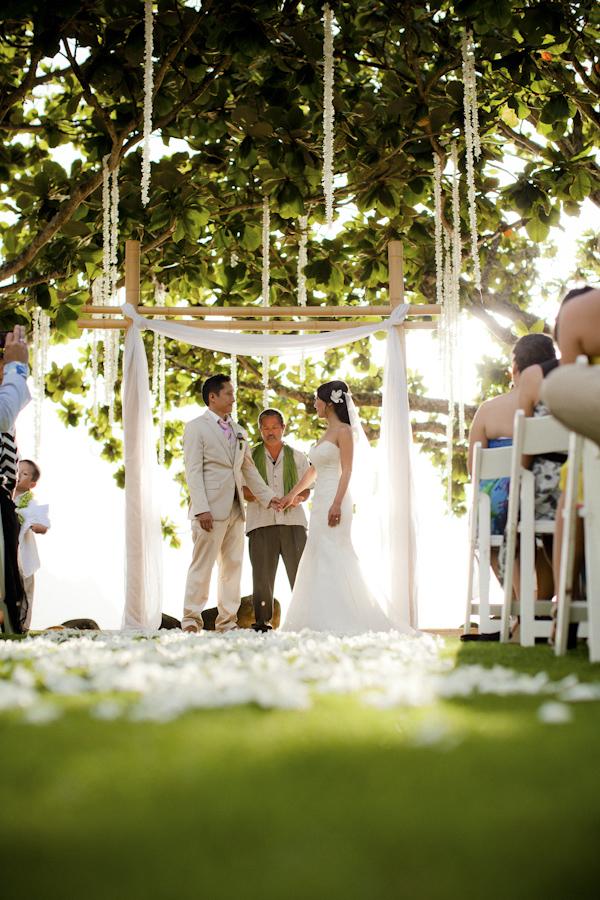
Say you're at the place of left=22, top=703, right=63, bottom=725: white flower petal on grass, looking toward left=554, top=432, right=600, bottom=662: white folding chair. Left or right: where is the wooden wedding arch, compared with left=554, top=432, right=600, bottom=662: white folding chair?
left

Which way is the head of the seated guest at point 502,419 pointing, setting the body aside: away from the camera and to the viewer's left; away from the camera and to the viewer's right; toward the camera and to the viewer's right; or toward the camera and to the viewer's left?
away from the camera and to the viewer's left

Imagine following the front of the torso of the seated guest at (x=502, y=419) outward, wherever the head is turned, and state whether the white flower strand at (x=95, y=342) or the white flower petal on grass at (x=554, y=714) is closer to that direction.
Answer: the white flower strand

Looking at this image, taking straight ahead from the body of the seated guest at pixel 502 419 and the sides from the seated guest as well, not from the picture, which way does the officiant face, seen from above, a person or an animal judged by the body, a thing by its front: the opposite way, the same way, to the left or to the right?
the opposite way

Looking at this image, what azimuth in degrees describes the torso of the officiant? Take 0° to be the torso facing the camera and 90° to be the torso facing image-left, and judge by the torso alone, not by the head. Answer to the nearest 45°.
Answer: approximately 0°

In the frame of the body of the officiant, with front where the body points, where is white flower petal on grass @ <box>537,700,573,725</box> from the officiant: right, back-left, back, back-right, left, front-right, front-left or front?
front

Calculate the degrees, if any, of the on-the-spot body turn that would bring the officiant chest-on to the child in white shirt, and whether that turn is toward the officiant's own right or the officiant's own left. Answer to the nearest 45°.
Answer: approximately 90° to the officiant's own right

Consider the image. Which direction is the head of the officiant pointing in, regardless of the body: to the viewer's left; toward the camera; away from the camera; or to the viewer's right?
toward the camera

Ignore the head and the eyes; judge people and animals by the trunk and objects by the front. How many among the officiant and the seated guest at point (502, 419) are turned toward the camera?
1

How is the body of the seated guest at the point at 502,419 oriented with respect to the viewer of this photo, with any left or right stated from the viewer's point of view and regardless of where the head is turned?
facing away from the viewer

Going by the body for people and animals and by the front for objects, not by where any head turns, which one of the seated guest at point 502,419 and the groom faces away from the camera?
the seated guest

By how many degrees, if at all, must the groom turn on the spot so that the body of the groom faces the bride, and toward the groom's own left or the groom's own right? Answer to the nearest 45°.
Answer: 0° — they already face them

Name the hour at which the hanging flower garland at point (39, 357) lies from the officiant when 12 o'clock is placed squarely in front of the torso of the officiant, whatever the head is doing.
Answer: The hanging flower garland is roughly at 3 o'clock from the officiant.

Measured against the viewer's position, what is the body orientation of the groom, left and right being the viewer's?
facing the viewer and to the right of the viewer
